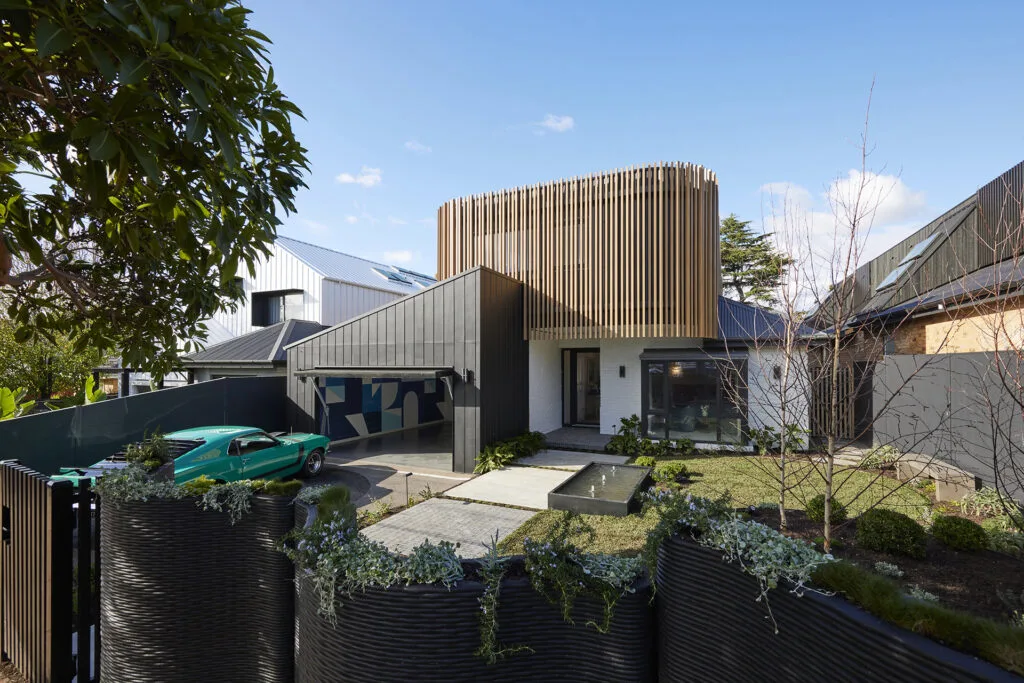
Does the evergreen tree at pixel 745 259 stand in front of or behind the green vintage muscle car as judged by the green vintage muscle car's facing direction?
in front

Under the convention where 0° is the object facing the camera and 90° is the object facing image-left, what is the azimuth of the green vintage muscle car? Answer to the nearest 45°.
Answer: approximately 225°

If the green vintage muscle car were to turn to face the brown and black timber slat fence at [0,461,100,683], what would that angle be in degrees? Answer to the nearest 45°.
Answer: approximately 135° to its right

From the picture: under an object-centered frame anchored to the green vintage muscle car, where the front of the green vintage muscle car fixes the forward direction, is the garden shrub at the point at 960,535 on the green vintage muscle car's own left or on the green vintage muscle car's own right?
on the green vintage muscle car's own right

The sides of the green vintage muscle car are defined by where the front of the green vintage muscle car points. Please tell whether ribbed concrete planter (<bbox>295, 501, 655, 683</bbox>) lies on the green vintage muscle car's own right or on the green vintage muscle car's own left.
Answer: on the green vintage muscle car's own right

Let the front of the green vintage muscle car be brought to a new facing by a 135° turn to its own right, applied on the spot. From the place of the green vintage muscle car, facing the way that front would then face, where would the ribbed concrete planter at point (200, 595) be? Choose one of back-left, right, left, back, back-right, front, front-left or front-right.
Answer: front

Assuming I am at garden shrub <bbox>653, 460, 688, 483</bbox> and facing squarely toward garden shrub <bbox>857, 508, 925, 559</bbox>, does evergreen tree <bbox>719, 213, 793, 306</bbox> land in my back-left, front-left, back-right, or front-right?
back-left
